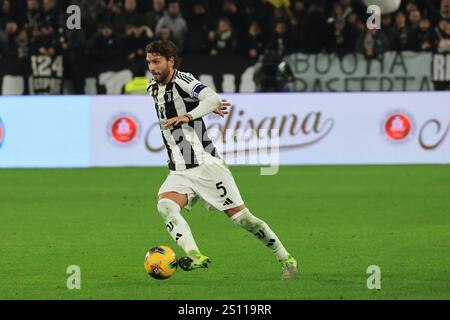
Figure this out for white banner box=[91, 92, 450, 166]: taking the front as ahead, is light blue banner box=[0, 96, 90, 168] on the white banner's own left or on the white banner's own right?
on the white banner's own right

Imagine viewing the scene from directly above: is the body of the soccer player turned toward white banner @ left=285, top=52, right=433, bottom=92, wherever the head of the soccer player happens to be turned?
no

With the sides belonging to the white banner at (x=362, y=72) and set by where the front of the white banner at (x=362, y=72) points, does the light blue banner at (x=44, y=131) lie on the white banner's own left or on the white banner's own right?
on the white banner's own right

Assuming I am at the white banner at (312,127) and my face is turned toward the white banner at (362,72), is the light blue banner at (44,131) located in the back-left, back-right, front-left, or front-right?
back-left

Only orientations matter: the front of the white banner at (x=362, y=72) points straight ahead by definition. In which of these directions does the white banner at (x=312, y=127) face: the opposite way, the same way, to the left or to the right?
the same way

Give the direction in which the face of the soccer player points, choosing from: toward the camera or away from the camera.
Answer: toward the camera

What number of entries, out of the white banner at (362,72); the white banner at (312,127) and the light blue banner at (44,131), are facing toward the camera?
3

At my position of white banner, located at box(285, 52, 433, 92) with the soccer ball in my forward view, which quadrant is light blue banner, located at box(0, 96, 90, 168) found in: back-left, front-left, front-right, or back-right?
front-right

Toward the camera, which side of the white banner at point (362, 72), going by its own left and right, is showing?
front

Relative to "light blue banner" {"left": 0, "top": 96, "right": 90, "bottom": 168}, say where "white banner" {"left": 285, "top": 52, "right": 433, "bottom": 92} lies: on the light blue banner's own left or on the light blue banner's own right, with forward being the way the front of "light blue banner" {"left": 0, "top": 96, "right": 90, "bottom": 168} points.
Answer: on the light blue banner's own left

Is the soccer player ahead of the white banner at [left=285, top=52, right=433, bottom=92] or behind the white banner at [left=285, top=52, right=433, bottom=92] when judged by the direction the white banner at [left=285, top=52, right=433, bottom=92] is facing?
ahead

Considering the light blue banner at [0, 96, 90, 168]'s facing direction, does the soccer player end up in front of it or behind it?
in front

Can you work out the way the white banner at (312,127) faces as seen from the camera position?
facing the viewer

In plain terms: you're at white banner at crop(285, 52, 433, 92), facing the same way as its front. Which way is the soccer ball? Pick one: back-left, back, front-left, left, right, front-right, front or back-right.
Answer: front

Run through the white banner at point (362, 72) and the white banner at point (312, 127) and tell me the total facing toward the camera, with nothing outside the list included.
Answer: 2

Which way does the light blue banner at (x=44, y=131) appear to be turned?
toward the camera

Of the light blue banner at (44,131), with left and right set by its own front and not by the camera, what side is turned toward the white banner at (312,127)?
left
